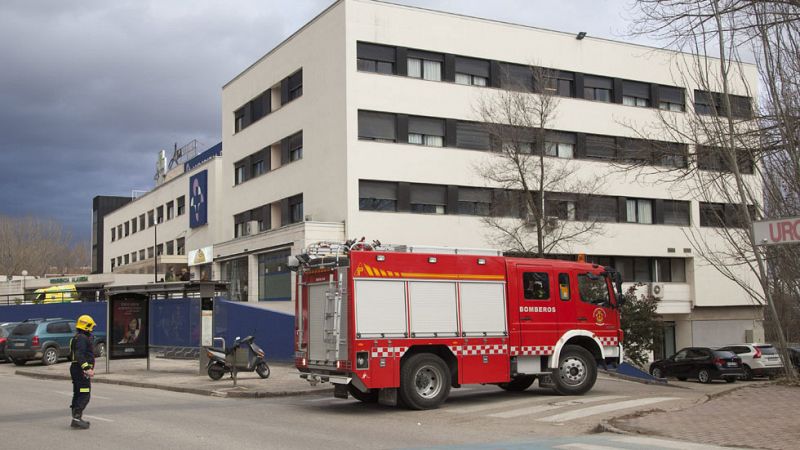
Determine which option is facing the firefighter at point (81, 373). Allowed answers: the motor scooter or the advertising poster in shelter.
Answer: the advertising poster in shelter

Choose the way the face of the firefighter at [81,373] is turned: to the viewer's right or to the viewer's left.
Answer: to the viewer's right

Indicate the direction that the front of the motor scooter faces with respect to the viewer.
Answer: facing to the right of the viewer

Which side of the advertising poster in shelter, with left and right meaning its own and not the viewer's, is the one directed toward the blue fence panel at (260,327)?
left

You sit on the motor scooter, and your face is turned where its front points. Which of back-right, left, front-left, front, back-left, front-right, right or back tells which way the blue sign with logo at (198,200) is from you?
left

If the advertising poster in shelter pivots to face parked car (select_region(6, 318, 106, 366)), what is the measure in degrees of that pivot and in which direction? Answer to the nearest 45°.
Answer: approximately 135° to its right

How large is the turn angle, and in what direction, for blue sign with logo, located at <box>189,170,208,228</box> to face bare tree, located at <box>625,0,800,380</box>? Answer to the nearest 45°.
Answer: approximately 45° to its left

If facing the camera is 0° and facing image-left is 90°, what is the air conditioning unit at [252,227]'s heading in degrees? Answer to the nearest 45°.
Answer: approximately 45°

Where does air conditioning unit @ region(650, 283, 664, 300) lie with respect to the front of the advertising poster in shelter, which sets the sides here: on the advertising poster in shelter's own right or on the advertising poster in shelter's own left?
on the advertising poster in shelter's own left

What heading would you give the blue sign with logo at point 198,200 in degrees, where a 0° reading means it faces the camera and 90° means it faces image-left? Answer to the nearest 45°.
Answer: approximately 45°

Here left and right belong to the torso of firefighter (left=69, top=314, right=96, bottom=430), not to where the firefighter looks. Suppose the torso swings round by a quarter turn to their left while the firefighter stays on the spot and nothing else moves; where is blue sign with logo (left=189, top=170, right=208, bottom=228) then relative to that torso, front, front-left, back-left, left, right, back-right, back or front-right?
front

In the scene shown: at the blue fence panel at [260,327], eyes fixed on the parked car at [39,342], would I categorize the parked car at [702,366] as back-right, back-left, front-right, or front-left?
back-right
